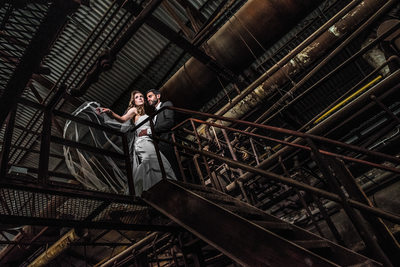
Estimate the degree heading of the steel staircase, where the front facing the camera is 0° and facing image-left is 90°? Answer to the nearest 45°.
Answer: approximately 315°

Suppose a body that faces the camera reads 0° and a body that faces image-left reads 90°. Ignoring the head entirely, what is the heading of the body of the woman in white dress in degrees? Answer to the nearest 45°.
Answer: approximately 315°
